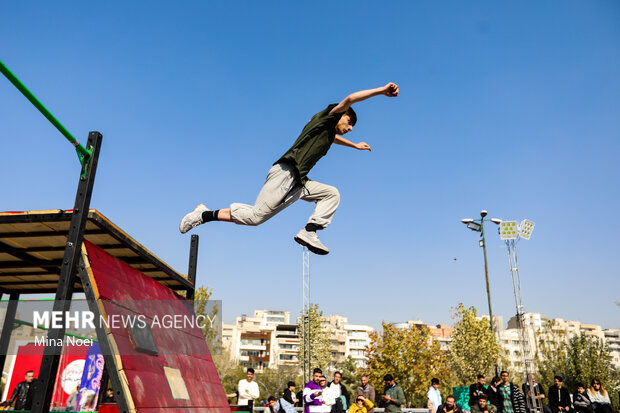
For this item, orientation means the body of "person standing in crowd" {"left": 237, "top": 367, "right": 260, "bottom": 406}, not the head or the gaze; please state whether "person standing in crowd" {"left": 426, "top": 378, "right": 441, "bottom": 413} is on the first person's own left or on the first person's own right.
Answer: on the first person's own left

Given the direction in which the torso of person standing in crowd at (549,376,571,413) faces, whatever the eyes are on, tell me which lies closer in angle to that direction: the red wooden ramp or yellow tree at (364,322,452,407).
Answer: the red wooden ramp

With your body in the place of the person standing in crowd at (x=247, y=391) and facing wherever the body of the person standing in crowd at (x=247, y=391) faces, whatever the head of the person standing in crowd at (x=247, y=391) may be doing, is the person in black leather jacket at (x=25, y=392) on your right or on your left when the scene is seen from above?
on your right

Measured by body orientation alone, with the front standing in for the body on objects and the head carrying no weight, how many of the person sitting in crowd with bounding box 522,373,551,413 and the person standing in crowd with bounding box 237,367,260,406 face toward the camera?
2

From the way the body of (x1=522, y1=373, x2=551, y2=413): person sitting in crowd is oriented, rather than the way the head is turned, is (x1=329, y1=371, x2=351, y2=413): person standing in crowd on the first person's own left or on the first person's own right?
on the first person's own right

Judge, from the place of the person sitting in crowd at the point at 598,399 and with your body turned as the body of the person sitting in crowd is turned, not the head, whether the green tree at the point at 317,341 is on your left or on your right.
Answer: on your right

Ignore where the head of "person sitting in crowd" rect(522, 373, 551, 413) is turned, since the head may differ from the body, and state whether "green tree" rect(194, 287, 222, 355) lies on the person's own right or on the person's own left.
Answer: on the person's own right

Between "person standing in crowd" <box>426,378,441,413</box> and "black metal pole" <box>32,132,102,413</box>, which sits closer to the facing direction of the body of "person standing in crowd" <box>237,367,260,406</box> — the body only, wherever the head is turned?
the black metal pole

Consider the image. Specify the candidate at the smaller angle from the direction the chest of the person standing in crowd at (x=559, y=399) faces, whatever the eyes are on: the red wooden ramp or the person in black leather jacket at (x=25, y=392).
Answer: the red wooden ramp
